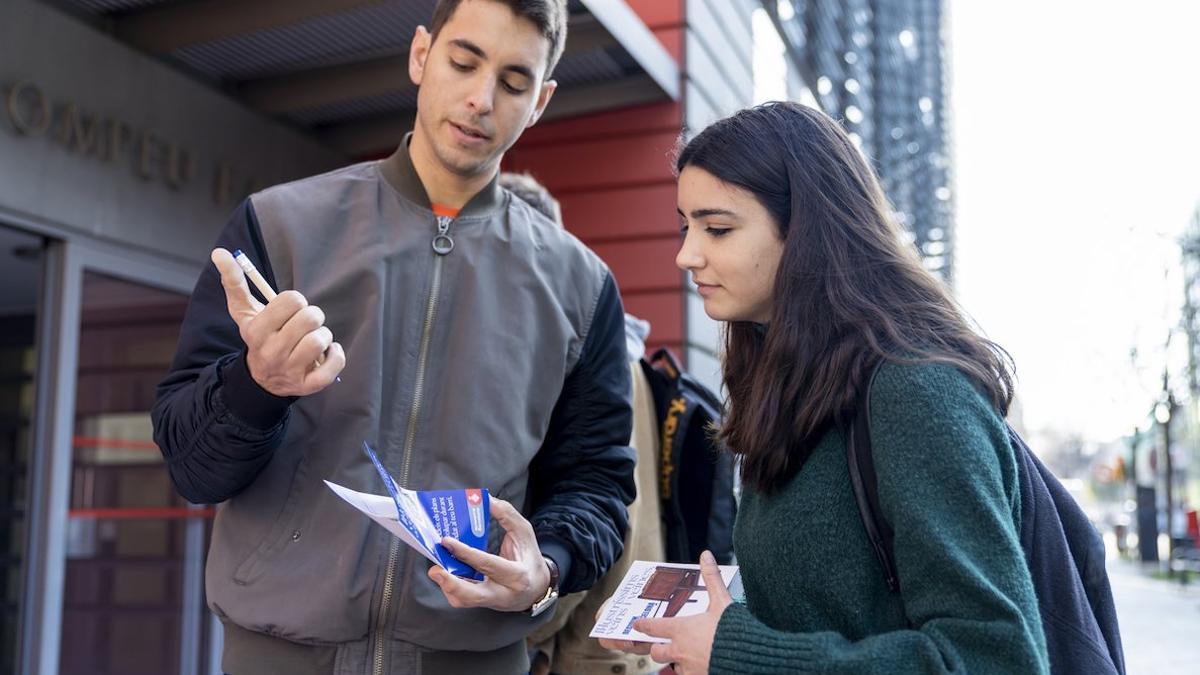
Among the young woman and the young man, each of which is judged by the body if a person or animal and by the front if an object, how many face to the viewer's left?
1

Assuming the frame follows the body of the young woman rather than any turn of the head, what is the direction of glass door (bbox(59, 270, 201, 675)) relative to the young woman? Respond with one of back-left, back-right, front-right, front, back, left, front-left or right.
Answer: front-right

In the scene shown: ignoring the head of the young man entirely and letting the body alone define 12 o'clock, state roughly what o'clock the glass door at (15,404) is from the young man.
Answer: The glass door is roughly at 5 o'clock from the young man.

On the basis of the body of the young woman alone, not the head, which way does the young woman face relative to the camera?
to the viewer's left

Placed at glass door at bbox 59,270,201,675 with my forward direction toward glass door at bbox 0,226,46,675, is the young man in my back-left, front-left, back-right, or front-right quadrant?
back-left

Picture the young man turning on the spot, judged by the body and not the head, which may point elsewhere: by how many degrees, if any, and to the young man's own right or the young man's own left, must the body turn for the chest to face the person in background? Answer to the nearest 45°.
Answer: approximately 135° to the young man's own left

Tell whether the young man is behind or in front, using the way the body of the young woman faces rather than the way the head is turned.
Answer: in front

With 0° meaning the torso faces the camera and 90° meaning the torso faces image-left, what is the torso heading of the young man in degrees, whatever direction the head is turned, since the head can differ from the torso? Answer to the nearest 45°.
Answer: approximately 0°

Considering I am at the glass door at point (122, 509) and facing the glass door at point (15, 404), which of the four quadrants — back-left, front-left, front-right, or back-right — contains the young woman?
back-left

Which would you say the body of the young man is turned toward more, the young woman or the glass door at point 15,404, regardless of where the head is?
the young woman

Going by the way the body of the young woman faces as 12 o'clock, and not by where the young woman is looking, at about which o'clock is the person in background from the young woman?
The person in background is roughly at 2 o'clock from the young woman.

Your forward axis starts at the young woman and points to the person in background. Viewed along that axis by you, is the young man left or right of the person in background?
left
